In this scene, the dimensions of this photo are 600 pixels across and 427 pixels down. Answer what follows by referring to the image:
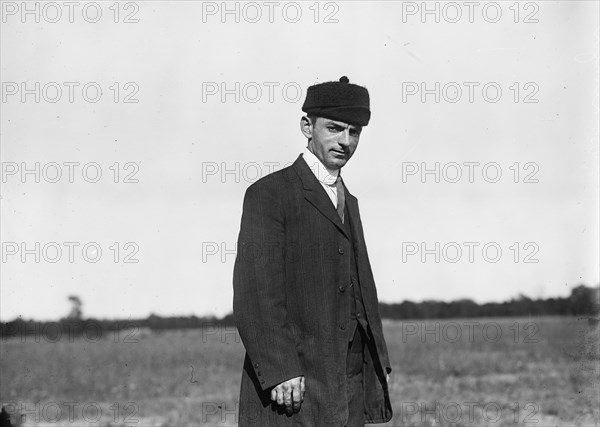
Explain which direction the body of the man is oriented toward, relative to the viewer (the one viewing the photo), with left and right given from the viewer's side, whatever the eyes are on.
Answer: facing the viewer and to the right of the viewer
